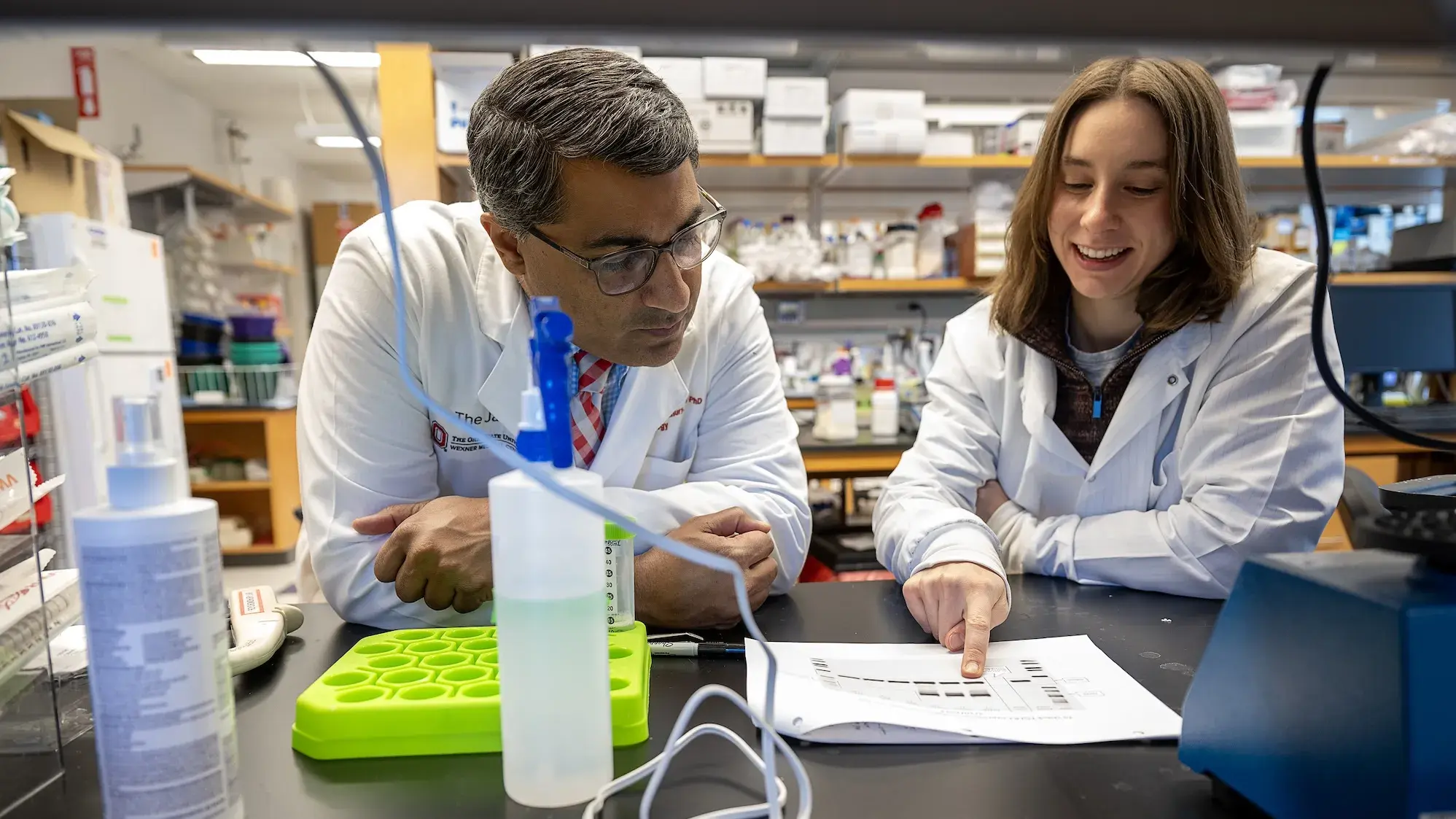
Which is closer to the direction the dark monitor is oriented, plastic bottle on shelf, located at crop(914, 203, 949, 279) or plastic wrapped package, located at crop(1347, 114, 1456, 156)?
the plastic bottle on shelf

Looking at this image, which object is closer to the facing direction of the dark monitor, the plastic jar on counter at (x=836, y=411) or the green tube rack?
the green tube rack

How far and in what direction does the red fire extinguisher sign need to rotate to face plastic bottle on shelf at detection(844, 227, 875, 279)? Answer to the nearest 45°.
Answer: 0° — it already faces it

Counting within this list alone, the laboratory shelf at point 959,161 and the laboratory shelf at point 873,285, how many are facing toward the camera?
2

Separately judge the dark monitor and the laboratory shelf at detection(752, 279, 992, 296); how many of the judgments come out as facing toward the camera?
2

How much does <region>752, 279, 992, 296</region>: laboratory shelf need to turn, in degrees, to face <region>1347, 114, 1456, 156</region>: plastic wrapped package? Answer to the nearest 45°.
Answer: approximately 90° to its left

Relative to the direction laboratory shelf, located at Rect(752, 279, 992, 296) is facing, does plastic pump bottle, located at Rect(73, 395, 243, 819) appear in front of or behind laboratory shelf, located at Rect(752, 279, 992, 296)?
in front
